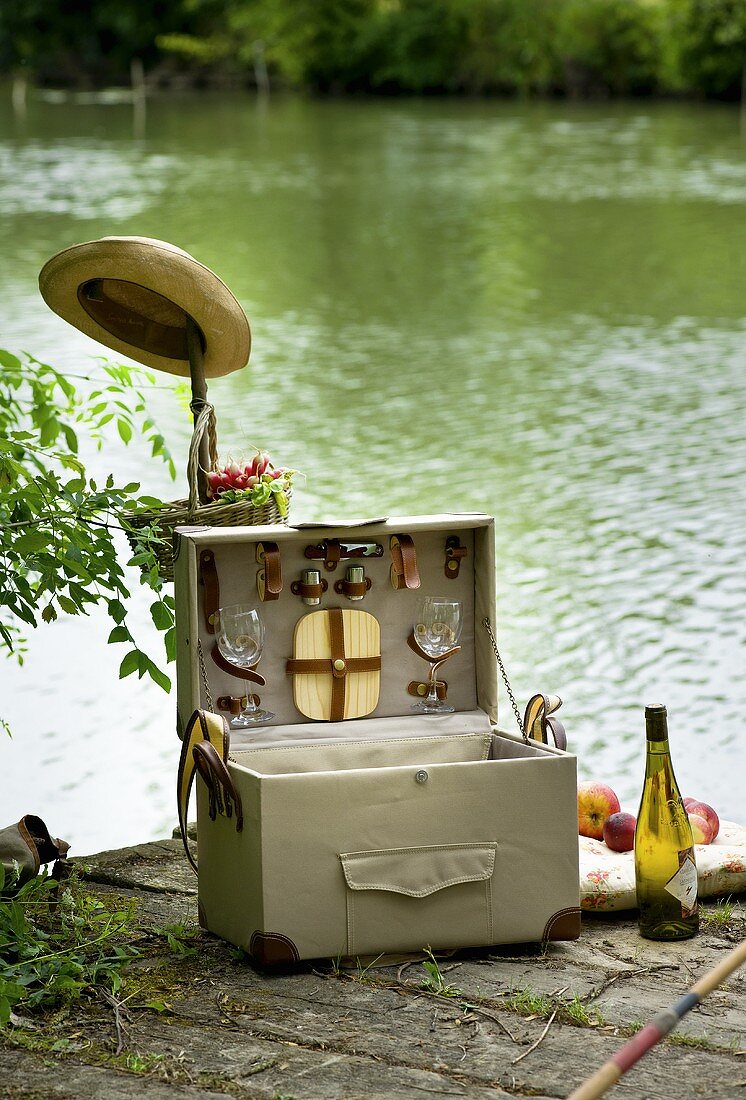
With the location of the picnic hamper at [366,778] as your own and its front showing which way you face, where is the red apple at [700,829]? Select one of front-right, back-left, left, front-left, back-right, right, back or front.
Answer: back-left

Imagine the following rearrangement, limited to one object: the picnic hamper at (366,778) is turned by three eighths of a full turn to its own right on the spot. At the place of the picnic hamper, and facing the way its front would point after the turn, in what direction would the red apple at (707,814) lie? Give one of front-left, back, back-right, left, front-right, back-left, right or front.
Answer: right

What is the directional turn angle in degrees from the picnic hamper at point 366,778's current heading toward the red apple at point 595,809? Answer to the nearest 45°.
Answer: approximately 135° to its left

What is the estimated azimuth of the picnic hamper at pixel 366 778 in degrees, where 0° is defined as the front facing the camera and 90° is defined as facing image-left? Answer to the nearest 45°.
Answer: approximately 0°
